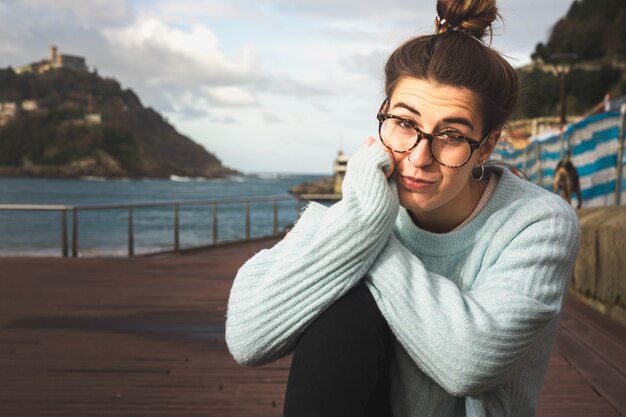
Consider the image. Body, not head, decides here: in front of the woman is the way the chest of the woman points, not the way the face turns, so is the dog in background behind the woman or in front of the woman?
behind

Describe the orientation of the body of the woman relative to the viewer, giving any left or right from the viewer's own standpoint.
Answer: facing the viewer and to the left of the viewer

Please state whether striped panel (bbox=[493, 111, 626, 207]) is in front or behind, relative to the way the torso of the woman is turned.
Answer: behind

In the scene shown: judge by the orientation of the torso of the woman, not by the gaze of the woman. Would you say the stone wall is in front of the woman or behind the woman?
behind
